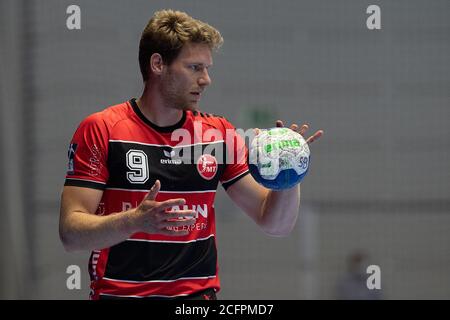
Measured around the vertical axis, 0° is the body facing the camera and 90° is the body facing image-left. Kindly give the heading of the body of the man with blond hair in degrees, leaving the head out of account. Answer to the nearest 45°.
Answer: approximately 315°
